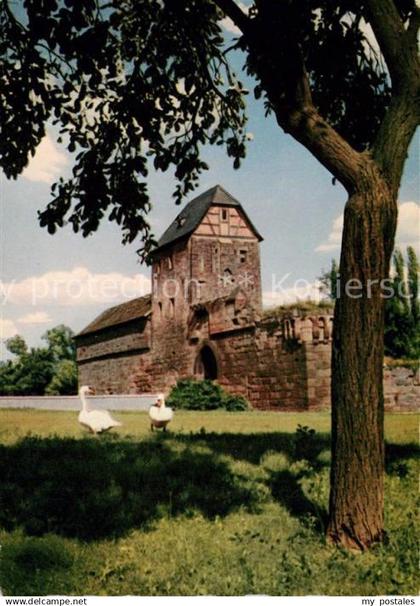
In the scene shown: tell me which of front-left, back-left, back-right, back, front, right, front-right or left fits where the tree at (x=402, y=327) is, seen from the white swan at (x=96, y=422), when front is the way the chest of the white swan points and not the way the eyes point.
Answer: back-right

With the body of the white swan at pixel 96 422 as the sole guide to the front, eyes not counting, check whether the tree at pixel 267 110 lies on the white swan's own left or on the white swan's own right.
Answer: on the white swan's own left

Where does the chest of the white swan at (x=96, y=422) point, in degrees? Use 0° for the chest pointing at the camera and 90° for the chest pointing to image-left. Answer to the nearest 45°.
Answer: approximately 90°

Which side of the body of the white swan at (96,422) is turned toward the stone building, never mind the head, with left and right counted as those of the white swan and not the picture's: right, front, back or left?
right
